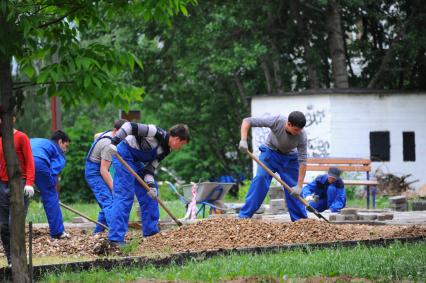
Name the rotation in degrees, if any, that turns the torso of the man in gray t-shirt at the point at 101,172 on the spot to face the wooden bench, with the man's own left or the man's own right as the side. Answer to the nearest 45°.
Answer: approximately 45° to the man's own left

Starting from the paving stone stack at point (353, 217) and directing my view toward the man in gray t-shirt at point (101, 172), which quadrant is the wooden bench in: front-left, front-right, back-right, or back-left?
back-right

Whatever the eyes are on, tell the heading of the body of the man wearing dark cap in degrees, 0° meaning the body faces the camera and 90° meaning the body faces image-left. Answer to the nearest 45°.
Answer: approximately 0°

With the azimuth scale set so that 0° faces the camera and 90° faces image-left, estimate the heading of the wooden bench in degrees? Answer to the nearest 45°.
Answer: approximately 0°

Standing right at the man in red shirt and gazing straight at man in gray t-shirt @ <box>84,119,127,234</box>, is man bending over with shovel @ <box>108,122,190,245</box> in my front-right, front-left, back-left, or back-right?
front-right

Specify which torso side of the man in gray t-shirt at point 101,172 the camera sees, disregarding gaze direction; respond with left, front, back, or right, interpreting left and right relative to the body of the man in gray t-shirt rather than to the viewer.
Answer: right

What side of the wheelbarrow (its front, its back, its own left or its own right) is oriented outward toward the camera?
right

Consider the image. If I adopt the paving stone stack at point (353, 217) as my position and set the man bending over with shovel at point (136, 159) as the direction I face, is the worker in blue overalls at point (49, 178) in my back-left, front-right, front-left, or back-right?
front-right
